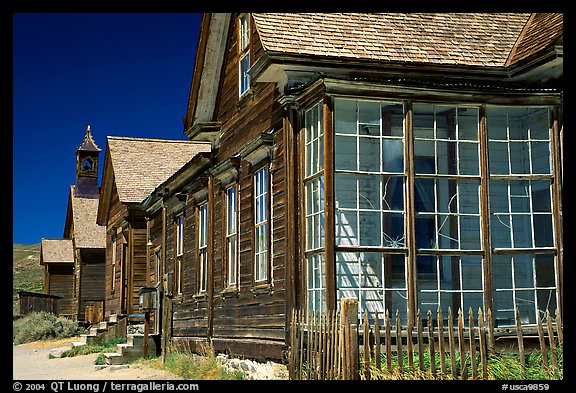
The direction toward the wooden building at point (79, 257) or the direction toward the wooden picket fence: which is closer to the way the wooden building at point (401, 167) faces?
the wooden picket fence

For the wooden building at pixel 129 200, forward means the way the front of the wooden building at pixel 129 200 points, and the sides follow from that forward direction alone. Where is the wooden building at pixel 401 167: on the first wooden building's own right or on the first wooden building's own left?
on the first wooden building's own left

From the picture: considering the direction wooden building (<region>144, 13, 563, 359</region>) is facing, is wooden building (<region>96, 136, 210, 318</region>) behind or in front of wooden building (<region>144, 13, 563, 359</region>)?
behind

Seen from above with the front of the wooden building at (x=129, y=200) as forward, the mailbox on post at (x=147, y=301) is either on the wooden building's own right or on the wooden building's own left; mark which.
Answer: on the wooden building's own left

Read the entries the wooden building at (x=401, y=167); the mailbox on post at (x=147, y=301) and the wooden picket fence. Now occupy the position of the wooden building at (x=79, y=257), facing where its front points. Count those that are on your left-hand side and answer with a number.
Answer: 3

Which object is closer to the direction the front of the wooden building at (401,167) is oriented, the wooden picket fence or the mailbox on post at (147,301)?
the wooden picket fence

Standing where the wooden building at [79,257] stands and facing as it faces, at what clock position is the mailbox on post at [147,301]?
The mailbox on post is roughly at 9 o'clock from the wooden building.

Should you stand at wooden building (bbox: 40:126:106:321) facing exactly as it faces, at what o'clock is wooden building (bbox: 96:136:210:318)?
wooden building (bbox: 96:136:210:318) is roughly at 9 o'clock from wooden building (bbox: 40:126:106:321).

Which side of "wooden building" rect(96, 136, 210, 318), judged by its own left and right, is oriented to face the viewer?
left

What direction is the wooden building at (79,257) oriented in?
to the viewer's left
